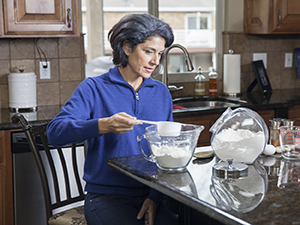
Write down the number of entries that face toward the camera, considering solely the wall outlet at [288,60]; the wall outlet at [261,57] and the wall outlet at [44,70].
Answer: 3

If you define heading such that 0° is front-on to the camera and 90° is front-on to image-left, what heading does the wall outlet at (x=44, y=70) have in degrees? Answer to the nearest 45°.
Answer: approximately 0°

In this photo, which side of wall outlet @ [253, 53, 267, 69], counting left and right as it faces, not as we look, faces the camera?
front

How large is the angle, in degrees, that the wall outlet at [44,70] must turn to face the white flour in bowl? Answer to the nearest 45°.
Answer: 0° — it already faces it

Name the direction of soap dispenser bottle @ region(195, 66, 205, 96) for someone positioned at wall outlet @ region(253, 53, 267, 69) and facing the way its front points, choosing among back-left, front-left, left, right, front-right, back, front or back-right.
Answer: front-right

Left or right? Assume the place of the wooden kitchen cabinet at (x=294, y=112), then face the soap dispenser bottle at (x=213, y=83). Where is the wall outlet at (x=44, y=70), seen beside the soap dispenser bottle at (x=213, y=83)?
left

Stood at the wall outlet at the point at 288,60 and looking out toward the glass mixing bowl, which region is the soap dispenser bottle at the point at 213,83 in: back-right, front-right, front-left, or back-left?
front-right

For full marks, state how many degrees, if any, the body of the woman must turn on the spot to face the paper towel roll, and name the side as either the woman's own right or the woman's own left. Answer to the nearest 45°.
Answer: approximately 90° to the woman's own left

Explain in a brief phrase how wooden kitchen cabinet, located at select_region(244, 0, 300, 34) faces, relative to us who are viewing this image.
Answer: facing the viewer

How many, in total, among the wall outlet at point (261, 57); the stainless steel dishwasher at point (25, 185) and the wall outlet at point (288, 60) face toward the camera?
3

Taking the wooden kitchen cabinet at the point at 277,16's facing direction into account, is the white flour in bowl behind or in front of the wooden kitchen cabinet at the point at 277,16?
in front

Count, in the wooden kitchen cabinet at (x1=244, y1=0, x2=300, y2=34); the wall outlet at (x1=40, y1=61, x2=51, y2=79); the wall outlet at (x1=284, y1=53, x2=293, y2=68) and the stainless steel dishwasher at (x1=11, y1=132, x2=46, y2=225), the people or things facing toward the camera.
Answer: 4
